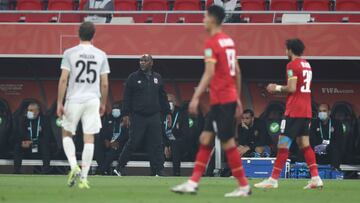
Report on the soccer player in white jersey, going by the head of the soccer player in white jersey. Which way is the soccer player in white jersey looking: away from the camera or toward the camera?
away from the camera

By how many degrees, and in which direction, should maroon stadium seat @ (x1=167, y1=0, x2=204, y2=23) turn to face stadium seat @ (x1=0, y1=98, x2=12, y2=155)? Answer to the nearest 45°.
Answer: approximately 90° to its right

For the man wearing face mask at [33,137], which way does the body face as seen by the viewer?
toward the camera

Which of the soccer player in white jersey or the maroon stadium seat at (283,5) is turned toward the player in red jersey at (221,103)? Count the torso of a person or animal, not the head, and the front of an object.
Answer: the maroon stadium seat

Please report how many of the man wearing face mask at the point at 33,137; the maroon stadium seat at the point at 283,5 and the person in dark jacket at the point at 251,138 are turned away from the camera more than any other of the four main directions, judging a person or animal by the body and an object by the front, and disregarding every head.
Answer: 0

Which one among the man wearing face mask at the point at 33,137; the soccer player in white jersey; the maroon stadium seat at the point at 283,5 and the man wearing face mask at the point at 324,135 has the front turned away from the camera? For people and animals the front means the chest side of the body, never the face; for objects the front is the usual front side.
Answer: the soccer player in white jersey

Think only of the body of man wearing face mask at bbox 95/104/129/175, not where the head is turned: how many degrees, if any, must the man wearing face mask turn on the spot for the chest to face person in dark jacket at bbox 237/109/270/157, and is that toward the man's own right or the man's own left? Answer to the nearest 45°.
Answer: approximately 90° to the man's own left

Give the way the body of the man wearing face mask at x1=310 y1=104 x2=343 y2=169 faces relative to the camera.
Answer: toward the camera

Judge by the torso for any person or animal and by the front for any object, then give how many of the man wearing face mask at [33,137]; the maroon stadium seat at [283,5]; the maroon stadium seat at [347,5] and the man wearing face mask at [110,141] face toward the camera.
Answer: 4

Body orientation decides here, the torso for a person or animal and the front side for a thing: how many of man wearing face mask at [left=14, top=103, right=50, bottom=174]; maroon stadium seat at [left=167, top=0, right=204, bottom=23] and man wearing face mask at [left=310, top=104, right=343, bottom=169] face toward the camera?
3

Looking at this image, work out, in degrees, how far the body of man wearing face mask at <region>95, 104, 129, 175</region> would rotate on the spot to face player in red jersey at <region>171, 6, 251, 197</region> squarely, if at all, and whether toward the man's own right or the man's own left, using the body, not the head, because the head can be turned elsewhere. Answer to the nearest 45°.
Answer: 0° — they already face them

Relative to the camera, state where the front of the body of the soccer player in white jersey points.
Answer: away from the camera

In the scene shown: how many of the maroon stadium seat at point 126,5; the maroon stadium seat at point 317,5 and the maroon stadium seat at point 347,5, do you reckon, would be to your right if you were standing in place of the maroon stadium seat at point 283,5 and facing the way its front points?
1

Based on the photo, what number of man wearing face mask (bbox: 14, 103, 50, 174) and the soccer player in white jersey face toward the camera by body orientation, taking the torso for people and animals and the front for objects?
1

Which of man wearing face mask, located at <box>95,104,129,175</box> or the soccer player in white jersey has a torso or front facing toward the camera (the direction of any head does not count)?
the man wearing face mask
